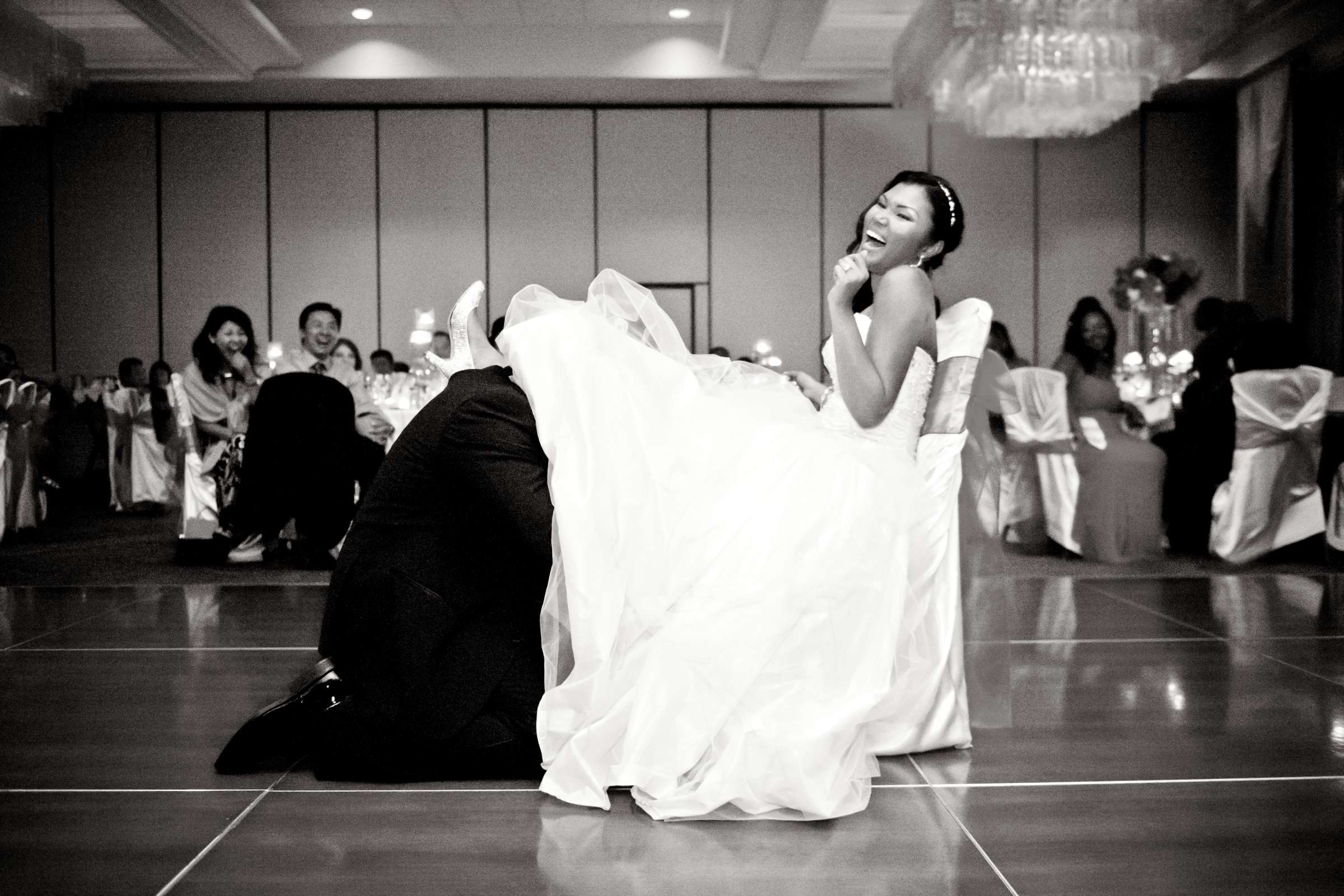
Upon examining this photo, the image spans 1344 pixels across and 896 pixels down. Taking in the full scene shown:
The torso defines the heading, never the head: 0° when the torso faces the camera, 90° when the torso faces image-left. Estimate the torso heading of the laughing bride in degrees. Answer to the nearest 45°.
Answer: approximately 90°

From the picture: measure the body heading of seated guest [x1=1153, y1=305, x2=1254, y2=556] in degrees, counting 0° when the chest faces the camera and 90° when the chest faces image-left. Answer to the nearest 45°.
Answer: approximately 90°

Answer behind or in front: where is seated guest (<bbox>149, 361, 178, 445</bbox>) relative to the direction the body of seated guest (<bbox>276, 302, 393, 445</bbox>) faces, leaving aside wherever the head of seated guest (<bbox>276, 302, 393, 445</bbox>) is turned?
behind

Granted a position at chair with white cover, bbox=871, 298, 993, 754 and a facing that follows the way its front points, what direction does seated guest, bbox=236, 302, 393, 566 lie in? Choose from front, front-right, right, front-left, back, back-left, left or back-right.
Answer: front-right

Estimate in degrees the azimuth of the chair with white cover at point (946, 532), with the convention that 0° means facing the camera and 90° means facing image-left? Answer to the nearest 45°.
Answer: approximately 90°

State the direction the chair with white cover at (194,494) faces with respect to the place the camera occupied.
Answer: facing to the right of the viewer

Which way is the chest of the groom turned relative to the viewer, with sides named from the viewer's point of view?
facing to the right of the viewer
